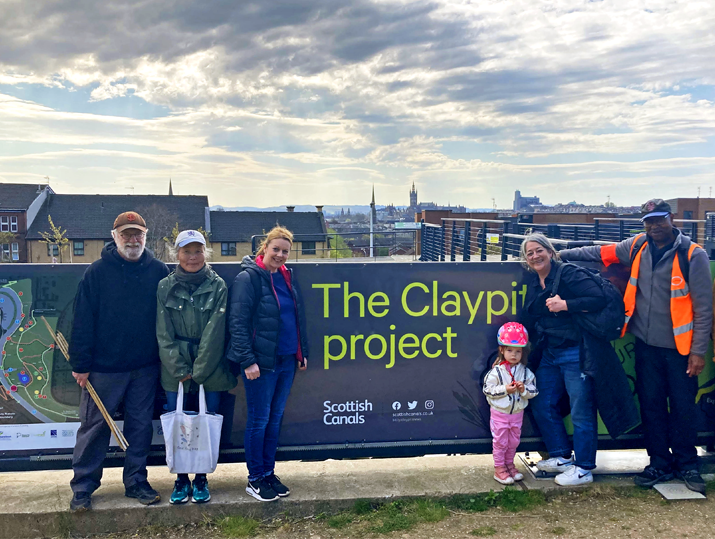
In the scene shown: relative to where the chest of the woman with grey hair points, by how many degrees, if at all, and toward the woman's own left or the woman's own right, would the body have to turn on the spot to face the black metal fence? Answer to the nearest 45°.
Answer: approximately 135° to the woman's own right

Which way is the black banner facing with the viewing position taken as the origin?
facing the viewer

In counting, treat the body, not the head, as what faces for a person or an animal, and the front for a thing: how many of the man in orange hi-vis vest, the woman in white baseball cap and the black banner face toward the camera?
3

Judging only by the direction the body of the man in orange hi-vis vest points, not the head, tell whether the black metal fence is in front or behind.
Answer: behind

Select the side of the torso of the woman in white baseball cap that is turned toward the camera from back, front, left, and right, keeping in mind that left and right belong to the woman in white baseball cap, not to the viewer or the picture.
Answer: front

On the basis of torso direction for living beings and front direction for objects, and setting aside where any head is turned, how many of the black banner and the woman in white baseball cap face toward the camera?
2

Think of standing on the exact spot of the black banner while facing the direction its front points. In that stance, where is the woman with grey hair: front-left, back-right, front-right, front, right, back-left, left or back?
left

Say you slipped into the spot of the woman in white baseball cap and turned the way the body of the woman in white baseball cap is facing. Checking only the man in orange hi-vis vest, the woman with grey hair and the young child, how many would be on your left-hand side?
3

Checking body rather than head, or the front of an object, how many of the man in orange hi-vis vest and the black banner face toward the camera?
2

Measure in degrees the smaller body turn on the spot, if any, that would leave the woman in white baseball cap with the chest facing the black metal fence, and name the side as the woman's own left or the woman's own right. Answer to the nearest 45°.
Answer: approximately 135° to the woman's own left

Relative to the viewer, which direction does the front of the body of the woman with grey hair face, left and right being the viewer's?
facing the viewer and to the left of the viewer

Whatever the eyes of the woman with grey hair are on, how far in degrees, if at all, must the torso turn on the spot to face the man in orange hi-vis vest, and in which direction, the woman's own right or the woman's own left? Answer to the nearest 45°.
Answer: approximately 135° to the woman's own left
